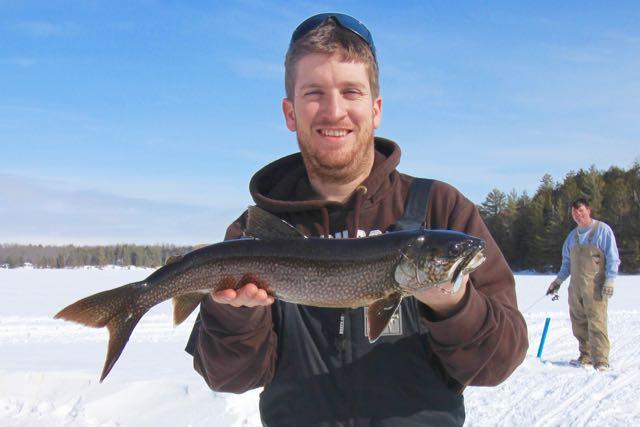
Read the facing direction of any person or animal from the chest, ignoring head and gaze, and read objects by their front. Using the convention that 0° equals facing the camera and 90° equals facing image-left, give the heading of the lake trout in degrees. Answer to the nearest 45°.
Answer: approximately 270°
